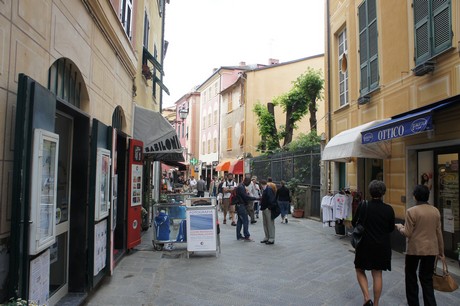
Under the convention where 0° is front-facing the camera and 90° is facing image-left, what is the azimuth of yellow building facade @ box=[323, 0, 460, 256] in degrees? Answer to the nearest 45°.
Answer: approximately 45°

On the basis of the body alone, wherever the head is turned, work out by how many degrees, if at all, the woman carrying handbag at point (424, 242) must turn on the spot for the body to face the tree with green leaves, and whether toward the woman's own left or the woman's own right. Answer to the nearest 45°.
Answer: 0° — they already face it

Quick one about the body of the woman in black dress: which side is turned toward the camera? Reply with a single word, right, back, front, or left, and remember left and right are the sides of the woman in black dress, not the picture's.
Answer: back

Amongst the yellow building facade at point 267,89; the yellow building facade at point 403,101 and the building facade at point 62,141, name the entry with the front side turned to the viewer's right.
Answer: the building facade

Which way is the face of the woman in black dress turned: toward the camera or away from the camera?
away from the camera

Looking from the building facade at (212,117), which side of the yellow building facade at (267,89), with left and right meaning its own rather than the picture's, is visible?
right

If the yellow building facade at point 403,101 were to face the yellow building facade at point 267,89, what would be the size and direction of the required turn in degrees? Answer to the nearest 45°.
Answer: approximately 90° to its right

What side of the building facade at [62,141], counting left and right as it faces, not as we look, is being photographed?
right

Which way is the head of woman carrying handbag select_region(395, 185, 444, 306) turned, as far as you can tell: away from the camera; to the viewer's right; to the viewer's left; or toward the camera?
away from the camera
